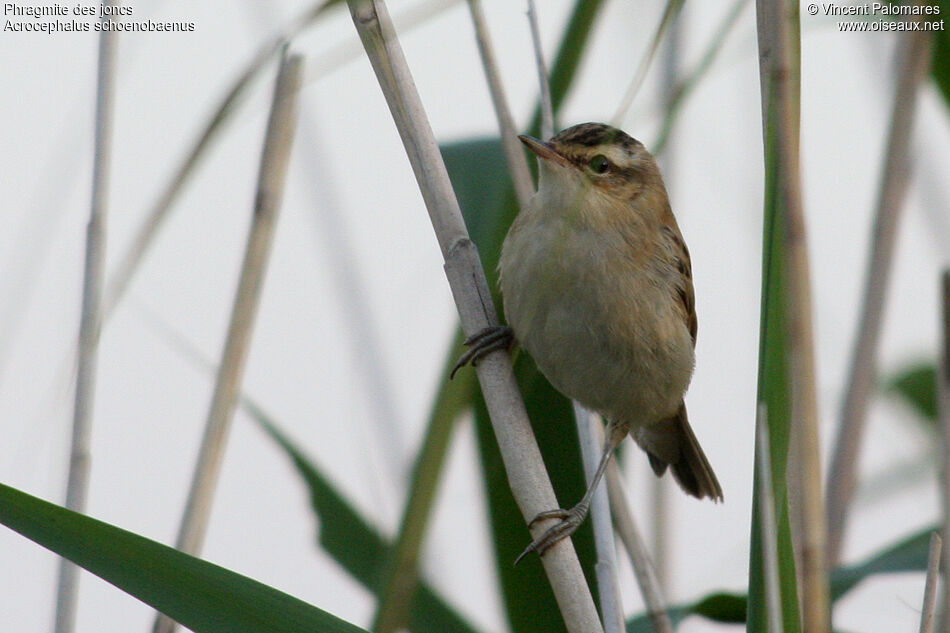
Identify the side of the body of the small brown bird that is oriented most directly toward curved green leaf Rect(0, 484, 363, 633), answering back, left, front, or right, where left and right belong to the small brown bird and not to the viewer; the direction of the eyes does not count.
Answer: front

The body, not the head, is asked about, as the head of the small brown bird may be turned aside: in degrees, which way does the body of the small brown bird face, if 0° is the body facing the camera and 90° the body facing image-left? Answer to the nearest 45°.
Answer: approximately 45°

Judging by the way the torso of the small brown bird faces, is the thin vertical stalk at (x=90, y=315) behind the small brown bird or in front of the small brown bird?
in front

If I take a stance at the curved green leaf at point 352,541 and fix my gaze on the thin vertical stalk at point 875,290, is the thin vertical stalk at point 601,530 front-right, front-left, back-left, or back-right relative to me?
front-right

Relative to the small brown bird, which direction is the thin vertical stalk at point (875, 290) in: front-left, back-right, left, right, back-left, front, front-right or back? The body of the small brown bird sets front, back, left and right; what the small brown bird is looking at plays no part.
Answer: back

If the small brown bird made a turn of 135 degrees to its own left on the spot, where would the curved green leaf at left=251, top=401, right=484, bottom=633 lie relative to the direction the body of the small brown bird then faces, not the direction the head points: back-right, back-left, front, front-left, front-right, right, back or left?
back
